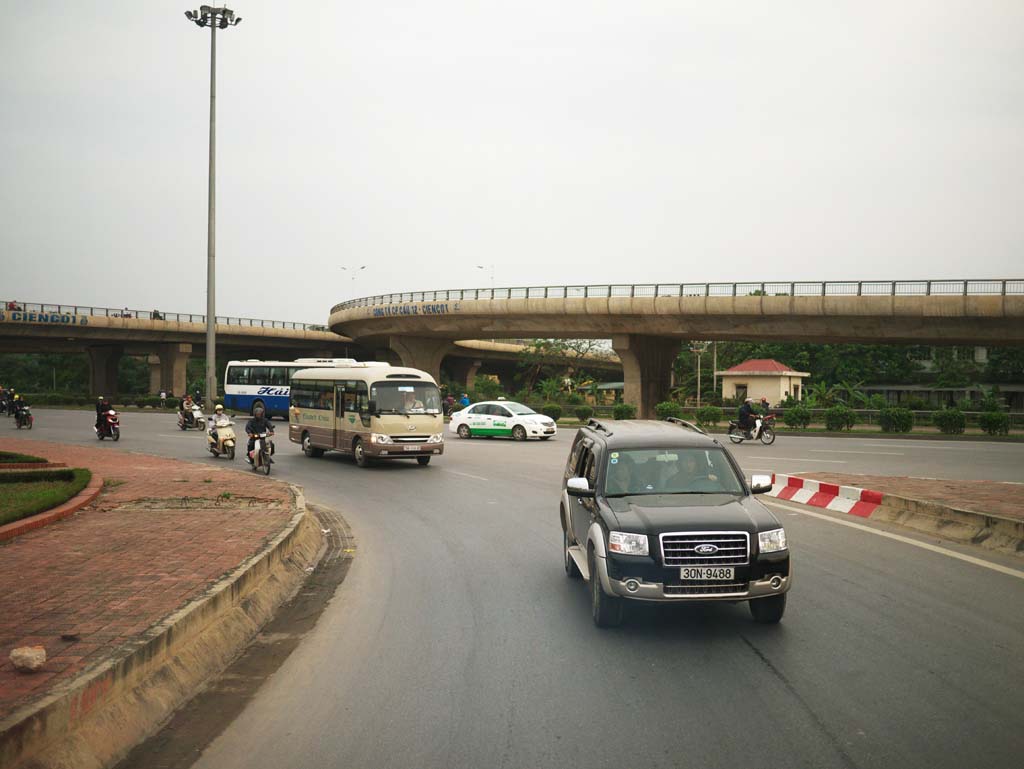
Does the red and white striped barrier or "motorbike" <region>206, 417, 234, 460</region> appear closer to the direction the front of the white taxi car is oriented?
the red and white striped barrier

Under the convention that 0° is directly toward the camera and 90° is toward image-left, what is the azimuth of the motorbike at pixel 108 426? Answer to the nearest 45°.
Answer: approximately 315°

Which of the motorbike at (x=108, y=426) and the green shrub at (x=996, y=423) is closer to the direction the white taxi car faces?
the green shrub

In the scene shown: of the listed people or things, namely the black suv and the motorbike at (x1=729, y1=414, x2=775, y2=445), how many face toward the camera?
1

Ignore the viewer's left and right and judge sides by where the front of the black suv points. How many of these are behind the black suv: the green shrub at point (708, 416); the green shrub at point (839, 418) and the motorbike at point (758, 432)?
3

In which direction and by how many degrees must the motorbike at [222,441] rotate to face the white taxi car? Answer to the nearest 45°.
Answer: approximately 90° to its left
